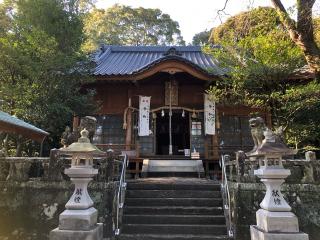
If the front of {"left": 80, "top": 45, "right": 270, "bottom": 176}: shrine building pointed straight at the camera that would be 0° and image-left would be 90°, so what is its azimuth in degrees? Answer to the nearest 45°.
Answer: approximately 0°

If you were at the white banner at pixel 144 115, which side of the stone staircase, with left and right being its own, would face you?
back

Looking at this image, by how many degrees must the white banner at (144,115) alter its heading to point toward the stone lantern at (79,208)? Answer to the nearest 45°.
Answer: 0° — it already faces it

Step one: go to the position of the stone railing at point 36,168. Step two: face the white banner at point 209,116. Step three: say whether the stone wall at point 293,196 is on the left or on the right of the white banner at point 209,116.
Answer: right

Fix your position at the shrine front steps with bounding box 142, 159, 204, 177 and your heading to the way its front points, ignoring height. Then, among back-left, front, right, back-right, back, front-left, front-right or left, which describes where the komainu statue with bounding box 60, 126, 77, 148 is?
front-right
